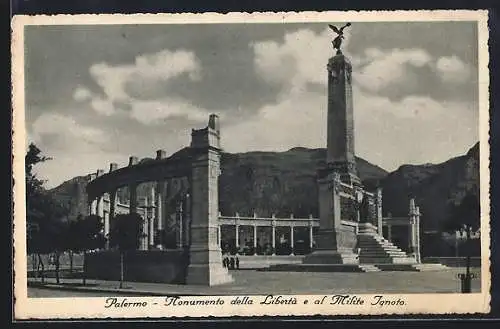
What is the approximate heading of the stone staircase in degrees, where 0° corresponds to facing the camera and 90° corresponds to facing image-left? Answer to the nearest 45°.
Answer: approximately 315°

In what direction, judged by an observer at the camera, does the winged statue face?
facing the viewer and to the right of the viewer

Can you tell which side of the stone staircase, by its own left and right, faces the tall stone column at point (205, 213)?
right

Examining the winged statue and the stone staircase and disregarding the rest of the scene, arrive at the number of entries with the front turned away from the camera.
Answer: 0

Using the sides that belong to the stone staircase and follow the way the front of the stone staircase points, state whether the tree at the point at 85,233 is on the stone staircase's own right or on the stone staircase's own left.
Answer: on the stone staircase's own right

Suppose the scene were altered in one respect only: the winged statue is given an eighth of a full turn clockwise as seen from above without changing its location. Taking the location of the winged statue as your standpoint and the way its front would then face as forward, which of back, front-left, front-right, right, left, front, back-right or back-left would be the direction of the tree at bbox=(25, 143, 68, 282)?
right
